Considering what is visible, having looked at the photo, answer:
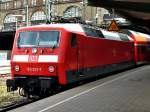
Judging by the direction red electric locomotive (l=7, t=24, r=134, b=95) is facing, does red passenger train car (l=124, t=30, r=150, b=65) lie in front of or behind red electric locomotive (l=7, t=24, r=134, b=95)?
behind

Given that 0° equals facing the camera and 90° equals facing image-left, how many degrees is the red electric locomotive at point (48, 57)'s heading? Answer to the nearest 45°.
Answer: approximately 45°
